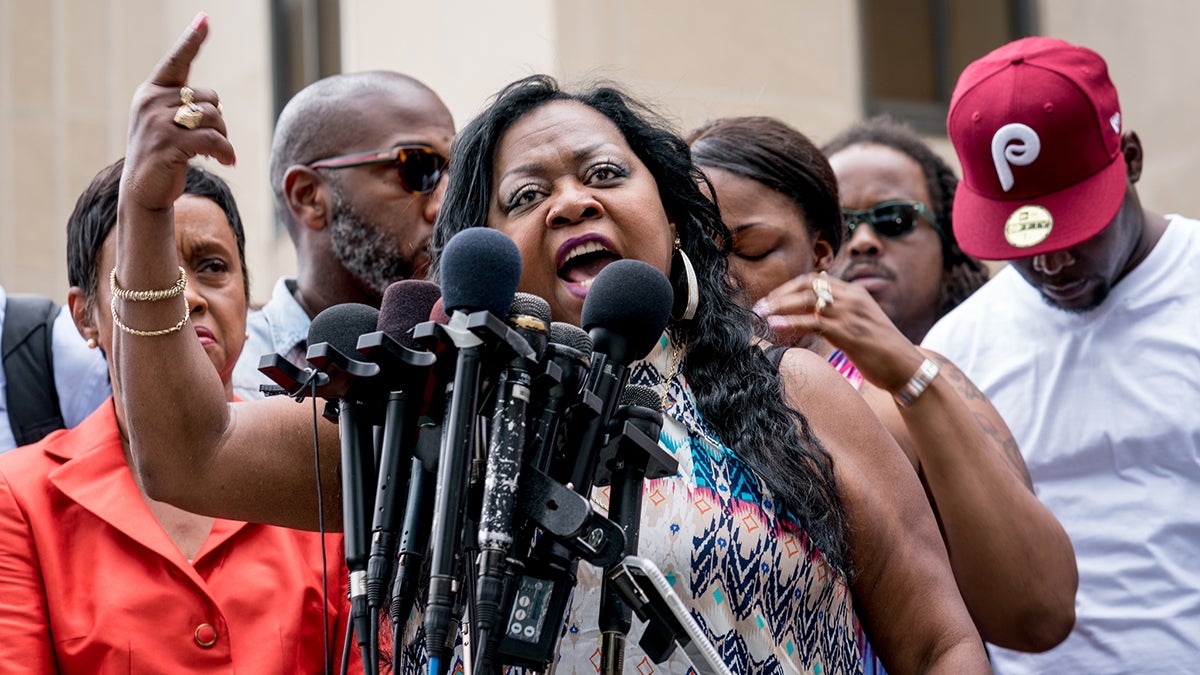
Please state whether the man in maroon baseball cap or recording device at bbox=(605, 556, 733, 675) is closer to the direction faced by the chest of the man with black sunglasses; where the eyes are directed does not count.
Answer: the recording device

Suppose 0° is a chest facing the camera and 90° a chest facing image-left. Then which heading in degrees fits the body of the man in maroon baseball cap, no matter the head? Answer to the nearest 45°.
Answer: approximately 45°

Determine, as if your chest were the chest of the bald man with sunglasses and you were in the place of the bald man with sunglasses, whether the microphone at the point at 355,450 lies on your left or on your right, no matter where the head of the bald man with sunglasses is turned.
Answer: on your right

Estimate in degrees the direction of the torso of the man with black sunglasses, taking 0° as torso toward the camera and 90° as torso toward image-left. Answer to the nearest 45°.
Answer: approximately 45°
